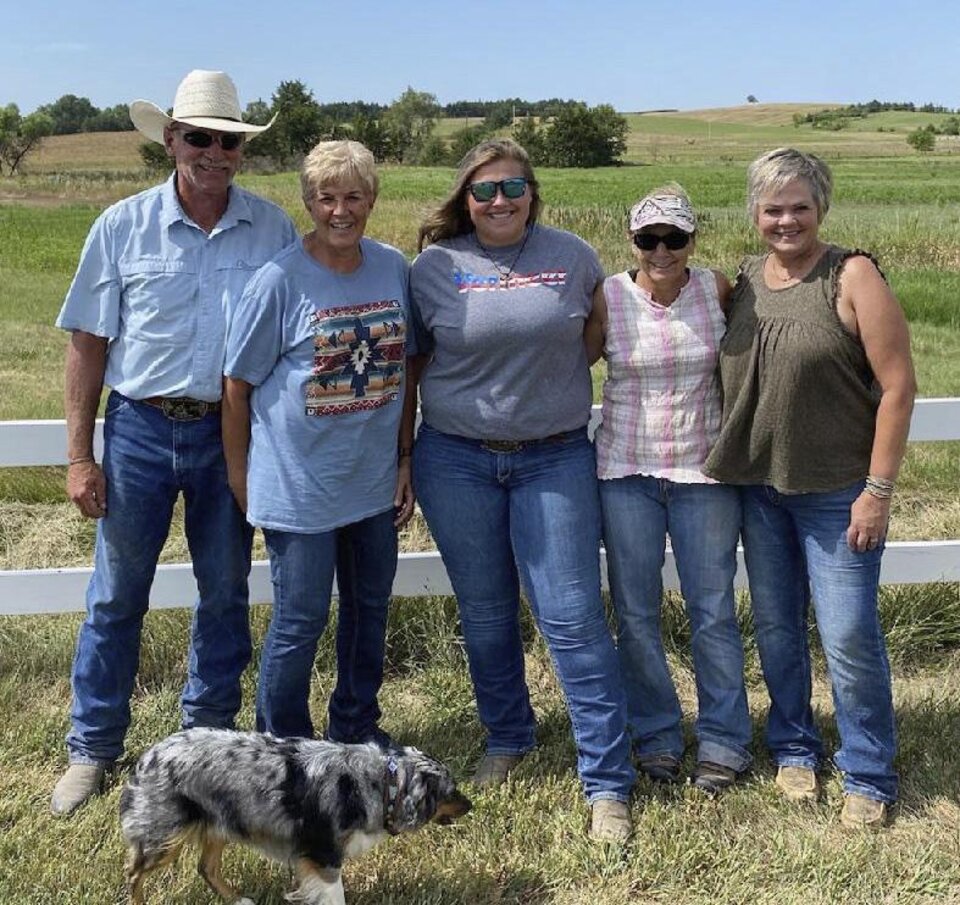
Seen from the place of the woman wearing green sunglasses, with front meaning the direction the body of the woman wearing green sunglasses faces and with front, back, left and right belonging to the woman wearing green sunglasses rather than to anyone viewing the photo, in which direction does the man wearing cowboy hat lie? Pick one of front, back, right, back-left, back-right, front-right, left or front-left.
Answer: right

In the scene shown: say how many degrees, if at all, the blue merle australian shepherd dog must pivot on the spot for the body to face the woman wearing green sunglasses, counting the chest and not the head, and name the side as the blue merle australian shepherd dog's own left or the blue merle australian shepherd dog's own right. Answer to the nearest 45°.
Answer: approximately 45° to the blue merle australian shepherd dog's own left

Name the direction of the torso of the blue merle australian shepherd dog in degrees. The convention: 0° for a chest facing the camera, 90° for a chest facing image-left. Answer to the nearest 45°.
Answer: approximately 270°

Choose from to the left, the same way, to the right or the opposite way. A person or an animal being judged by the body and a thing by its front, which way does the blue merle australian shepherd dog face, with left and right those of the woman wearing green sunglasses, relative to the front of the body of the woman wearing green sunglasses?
to the left

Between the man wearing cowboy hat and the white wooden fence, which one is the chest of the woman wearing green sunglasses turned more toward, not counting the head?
the man wearing cowboy hat

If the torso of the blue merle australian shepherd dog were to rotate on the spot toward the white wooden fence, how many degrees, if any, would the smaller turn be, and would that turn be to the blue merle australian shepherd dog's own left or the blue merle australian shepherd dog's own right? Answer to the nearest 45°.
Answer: approximately 90° to the blue merle australian shepherd dog's own left

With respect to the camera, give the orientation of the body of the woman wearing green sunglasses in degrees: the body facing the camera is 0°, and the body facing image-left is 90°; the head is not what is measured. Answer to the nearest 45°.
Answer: approximately 0°
